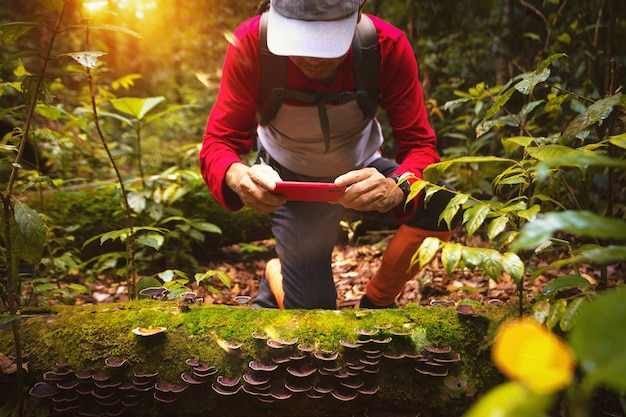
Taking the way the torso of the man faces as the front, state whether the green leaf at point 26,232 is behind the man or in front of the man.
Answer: in front

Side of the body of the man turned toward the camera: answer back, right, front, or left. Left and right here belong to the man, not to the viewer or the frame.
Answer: front

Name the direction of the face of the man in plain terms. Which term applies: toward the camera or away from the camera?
toward the camera

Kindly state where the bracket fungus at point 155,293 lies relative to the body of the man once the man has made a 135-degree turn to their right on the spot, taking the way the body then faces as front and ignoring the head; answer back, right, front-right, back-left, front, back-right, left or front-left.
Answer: left
